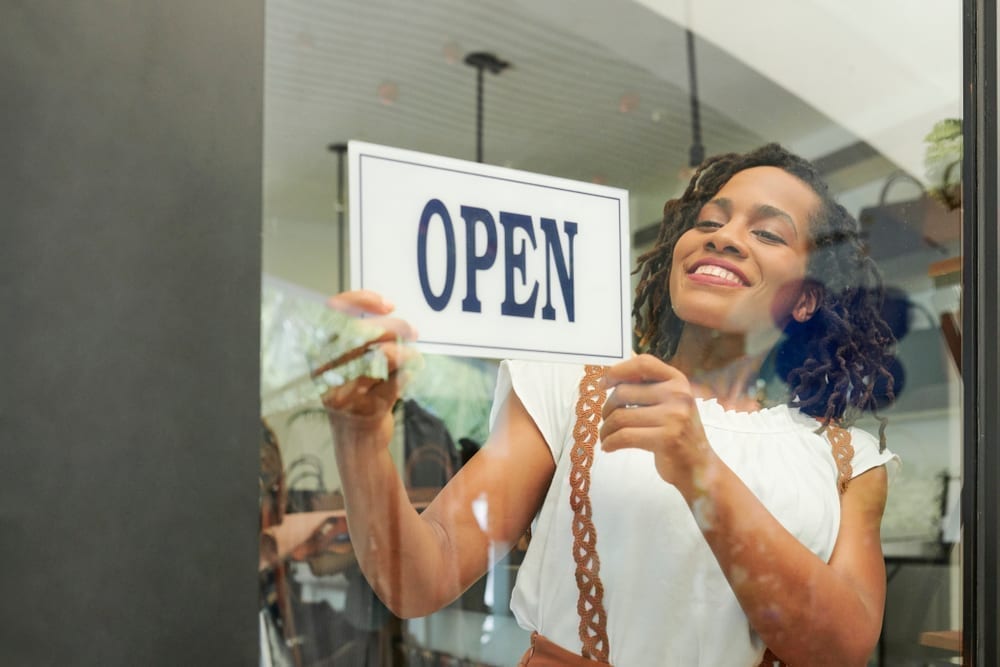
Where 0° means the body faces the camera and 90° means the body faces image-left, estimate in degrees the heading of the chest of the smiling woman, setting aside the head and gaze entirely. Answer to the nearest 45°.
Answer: approximately 0°
